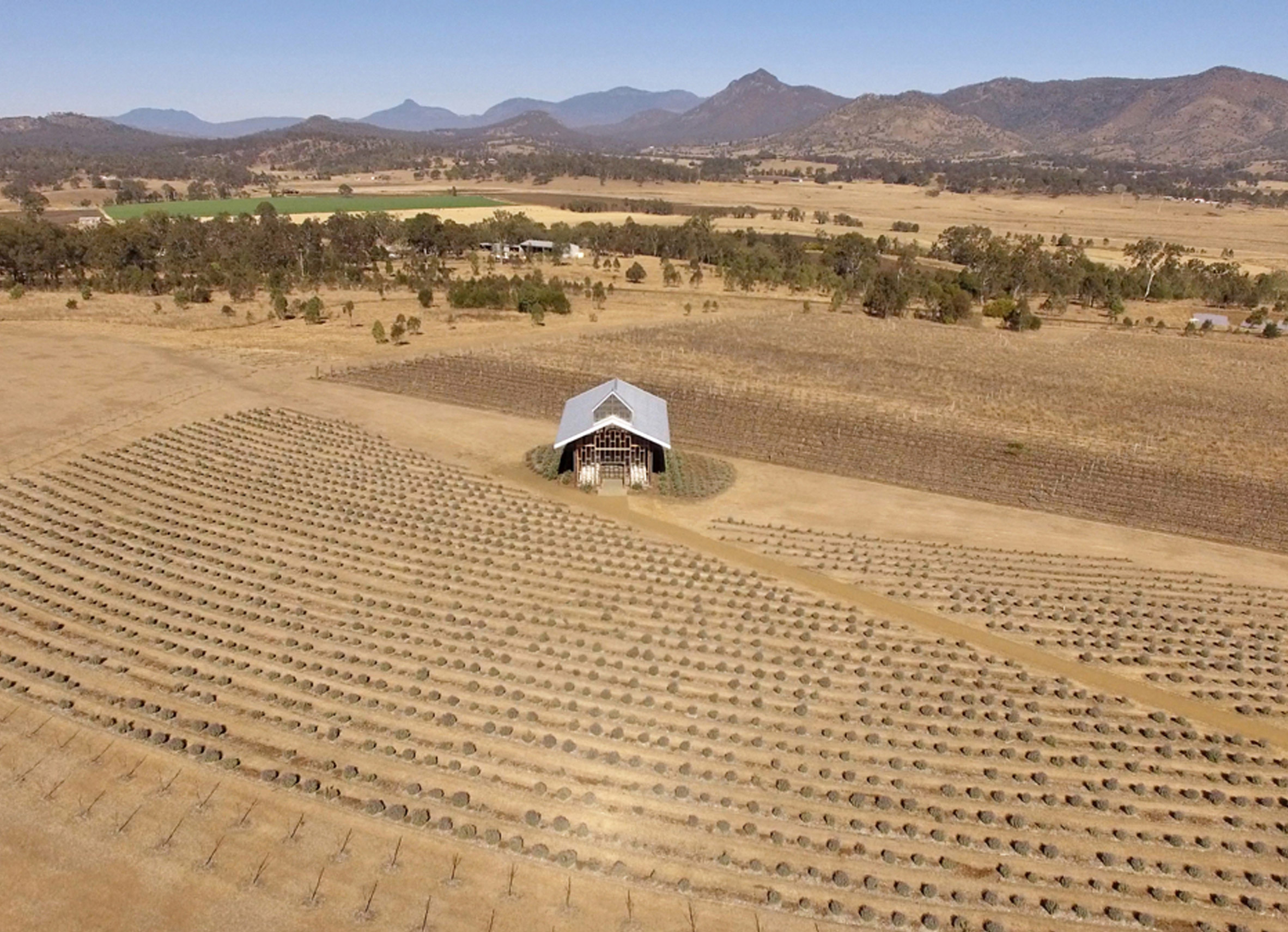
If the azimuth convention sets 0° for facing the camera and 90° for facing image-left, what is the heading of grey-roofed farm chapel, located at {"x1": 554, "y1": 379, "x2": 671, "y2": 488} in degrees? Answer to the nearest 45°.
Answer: approximately 0°
